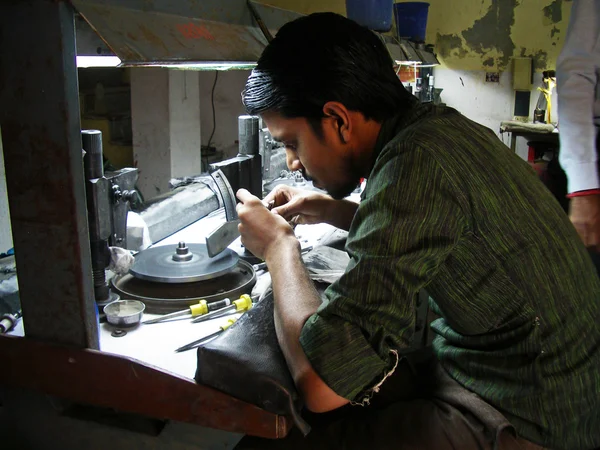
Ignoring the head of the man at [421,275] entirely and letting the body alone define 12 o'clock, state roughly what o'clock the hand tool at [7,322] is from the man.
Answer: The hand tool is roughly at 12 o'clock from the man.

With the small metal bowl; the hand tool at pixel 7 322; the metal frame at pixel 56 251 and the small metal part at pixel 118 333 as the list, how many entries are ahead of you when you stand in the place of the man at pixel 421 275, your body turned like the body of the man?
4

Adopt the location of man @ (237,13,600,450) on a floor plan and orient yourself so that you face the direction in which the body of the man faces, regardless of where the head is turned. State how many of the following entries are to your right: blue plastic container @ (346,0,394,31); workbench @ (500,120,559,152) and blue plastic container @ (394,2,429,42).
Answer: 3

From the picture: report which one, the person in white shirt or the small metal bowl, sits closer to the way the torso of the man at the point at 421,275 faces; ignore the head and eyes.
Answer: the small metal bowl

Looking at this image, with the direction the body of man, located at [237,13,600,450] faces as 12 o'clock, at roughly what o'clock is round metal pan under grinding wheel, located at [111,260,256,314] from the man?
The round metal pan under grinding wheel is roughly at 1 o'clock from the man.

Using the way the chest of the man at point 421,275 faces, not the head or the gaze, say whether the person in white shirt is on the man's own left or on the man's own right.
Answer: on the man's own right

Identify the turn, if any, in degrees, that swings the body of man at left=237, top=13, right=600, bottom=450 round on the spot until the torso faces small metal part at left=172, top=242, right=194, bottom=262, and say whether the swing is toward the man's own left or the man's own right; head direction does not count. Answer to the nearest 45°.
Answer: approximately 45° to the man's own right

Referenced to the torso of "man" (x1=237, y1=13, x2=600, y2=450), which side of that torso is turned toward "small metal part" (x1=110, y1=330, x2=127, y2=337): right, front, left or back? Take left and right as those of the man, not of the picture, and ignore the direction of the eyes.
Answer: front

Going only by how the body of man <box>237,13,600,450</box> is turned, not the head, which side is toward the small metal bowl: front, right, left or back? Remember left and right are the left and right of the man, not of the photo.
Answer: front

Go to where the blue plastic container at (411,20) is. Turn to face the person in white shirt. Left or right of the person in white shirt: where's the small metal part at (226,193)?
right

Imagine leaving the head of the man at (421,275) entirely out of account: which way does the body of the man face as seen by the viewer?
to the viewer's left

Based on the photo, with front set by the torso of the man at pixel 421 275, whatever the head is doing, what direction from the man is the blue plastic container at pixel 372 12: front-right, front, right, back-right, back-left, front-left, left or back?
right

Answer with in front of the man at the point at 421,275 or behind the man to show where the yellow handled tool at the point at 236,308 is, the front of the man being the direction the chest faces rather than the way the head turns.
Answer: in front
